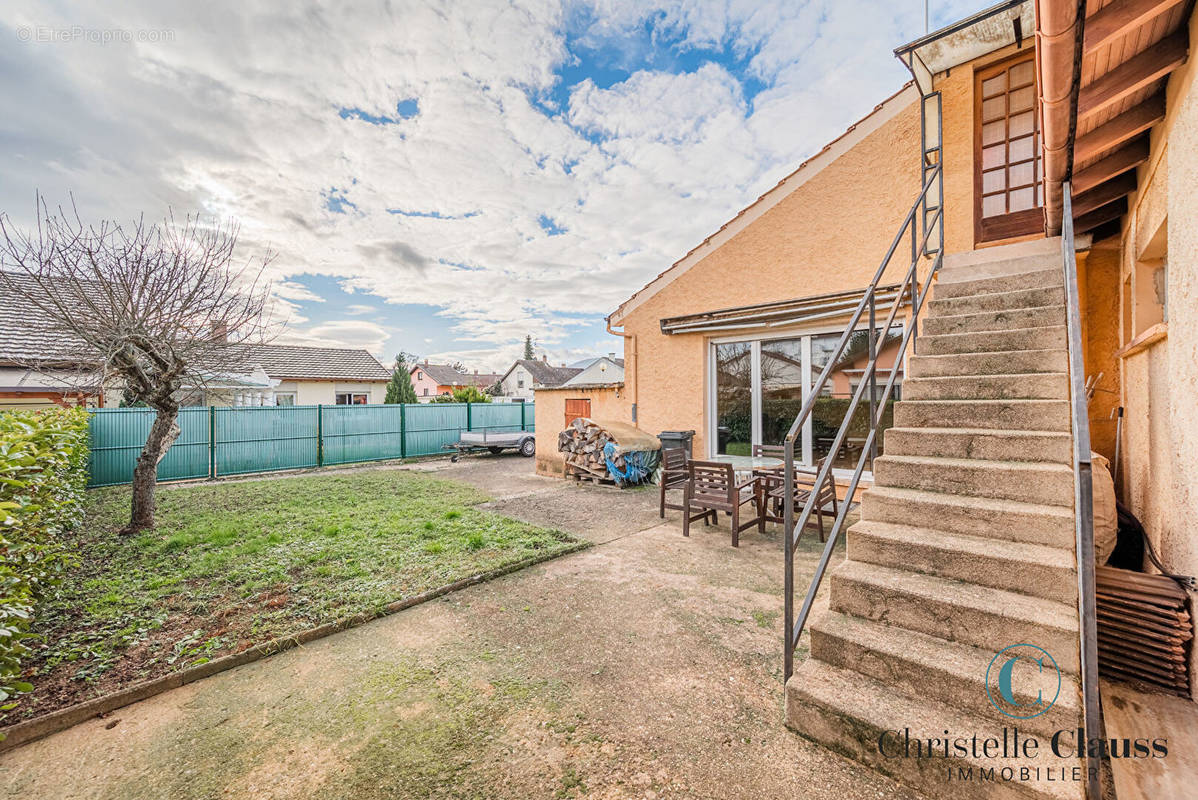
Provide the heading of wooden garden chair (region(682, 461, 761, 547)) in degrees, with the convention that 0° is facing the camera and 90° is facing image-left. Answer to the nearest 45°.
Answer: approximately 225°

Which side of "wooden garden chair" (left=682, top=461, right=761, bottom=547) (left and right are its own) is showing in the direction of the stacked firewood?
left

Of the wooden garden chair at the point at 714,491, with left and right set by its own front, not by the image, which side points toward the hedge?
back

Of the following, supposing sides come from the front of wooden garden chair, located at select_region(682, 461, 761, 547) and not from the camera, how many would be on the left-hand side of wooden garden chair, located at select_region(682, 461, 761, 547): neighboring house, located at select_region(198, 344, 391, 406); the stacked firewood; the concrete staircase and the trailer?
3

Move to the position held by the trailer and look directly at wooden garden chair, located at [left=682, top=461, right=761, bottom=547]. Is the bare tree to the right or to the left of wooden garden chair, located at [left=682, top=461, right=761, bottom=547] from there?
right

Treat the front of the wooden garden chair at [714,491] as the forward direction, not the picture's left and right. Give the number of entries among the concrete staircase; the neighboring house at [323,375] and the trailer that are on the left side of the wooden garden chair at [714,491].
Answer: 2

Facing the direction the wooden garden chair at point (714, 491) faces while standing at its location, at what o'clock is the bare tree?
The bare tree is roughly at 7 o'clock from the wooden garden chair.

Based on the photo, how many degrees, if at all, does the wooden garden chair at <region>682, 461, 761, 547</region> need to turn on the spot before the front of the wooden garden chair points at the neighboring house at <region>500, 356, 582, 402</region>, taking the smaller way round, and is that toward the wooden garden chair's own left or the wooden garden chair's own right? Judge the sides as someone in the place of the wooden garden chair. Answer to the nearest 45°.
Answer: approximately 90° to the wooden garden chair's own left

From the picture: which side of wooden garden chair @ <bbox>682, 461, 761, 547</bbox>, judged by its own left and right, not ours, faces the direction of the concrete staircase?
right

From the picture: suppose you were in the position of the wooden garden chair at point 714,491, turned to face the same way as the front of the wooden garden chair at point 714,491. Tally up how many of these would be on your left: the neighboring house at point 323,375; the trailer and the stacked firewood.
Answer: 3

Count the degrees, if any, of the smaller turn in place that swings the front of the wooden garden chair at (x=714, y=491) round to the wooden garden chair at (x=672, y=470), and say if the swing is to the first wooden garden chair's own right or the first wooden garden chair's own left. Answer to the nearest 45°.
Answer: approximately 90° to the first wooden garden chair's own left

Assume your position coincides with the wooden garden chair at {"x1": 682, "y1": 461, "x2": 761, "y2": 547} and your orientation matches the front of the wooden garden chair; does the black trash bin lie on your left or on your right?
on your left

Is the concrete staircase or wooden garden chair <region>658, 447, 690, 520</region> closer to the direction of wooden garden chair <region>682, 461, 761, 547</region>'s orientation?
the wooden garden chair
